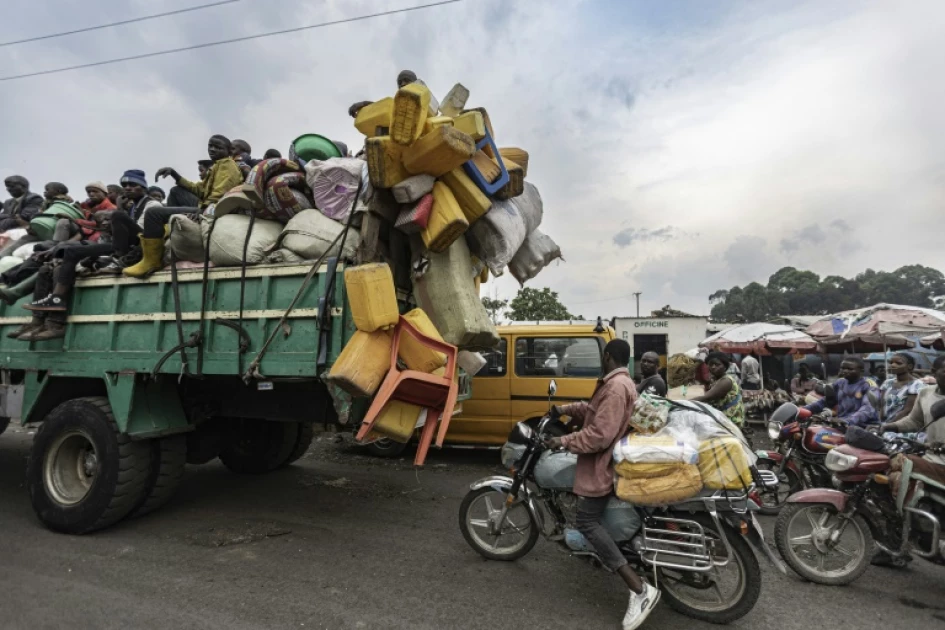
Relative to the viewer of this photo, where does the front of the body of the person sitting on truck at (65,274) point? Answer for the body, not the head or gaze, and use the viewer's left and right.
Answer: facing to the left of the viewer

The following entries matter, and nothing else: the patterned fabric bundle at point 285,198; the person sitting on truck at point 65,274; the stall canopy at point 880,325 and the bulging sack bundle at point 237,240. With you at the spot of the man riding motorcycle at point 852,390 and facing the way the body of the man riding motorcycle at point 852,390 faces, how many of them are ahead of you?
3

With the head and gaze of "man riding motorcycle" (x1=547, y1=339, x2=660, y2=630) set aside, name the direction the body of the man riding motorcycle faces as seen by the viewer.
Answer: to the viewer's left

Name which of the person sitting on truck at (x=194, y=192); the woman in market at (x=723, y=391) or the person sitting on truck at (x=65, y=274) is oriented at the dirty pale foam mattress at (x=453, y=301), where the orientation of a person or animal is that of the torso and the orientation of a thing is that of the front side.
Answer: the woman in market

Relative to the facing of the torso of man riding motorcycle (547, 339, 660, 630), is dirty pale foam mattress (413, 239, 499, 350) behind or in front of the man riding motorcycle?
in front

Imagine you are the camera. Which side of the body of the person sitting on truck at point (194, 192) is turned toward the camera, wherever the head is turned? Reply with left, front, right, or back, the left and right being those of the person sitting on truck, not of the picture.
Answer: left

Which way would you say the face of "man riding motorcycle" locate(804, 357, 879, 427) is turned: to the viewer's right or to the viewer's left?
to the viewer's left

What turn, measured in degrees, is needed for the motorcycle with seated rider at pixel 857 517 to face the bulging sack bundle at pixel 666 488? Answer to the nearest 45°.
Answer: approximately 45° to its left

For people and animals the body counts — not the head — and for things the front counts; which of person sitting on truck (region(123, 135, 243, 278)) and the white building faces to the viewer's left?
the person sitting on truck
